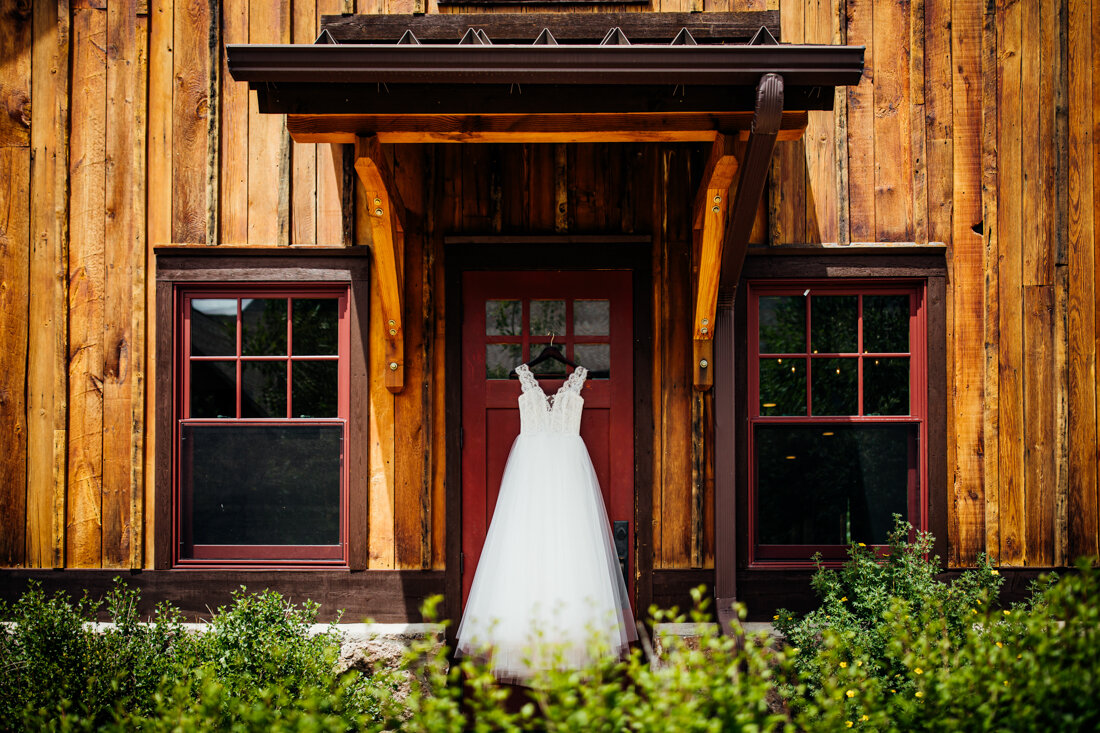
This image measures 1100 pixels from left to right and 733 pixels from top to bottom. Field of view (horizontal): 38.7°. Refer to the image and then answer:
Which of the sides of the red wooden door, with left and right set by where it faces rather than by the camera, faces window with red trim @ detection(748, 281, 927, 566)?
left

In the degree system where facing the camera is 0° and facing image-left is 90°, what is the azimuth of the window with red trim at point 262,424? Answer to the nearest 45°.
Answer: approximately 0°

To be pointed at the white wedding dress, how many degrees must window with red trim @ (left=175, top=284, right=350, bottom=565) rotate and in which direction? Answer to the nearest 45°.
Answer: approximately 45° to its left

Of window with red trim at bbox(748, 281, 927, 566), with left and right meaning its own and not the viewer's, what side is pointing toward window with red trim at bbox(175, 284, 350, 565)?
right
